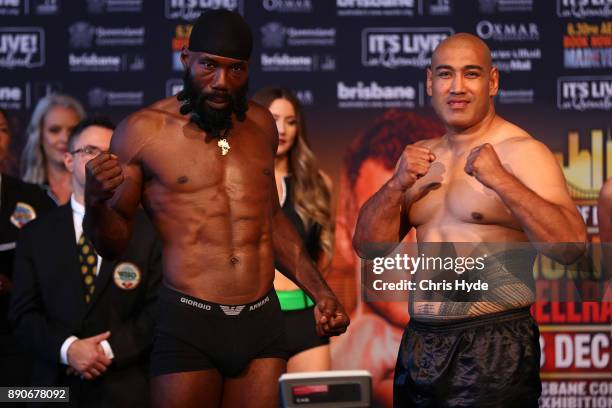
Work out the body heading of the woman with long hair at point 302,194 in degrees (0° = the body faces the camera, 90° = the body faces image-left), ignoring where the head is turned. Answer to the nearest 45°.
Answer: approximately 45°

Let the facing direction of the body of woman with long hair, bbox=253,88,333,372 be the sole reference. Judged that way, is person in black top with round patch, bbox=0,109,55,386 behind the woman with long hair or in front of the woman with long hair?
in front

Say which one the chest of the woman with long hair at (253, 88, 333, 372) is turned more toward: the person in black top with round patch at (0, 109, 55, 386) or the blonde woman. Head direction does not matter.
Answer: the person in black top with round patch

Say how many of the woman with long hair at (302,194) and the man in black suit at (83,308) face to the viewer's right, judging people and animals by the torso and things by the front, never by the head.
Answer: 0

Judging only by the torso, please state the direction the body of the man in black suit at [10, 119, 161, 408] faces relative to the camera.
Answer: toward the camera

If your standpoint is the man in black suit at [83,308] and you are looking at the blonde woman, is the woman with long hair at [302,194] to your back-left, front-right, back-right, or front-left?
front-right

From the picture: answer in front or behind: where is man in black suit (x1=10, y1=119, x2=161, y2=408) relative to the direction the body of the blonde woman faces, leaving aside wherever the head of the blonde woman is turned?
in front

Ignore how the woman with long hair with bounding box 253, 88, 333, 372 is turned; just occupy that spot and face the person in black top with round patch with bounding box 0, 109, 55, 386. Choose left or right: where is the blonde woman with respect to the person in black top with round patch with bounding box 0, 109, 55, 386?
right

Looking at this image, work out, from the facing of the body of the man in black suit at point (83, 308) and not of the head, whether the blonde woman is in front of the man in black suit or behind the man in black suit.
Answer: behind

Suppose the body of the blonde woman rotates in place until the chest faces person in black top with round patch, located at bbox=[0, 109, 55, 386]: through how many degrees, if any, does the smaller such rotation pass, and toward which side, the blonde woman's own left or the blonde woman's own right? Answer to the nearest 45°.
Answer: approximately 45° to the blonde woman's own right
